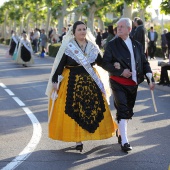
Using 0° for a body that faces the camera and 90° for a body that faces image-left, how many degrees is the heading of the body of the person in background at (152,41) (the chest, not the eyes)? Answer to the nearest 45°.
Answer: approximately 0°

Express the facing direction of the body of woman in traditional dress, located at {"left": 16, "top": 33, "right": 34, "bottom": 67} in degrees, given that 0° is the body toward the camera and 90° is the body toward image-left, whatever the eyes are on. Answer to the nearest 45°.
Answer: approximately 0°

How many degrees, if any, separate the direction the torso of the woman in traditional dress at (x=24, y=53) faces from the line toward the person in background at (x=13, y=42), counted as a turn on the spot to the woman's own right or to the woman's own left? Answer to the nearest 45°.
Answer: approximately 180°

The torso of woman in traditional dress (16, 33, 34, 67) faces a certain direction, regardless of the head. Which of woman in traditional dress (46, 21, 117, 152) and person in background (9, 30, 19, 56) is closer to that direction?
the woman in traditional dress

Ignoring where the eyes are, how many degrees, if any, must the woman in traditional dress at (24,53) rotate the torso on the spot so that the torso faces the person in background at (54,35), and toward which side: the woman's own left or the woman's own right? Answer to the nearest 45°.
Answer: approximately 180°

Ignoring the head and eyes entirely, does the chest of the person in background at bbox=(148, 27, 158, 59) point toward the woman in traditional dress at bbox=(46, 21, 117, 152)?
yes

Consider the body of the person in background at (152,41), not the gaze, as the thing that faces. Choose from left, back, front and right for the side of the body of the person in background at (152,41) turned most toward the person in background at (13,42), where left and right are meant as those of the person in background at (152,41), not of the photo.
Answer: right
